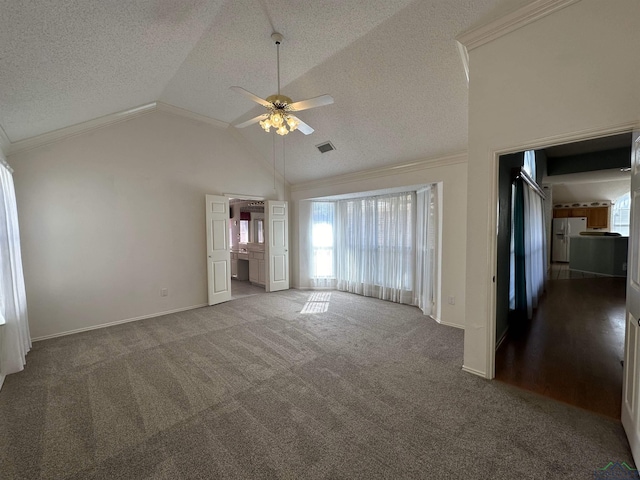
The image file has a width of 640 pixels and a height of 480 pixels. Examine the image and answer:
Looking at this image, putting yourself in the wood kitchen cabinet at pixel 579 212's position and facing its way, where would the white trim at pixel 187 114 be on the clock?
The white trim is roughly at 1 o'clock from the wood kitchen cabinet.

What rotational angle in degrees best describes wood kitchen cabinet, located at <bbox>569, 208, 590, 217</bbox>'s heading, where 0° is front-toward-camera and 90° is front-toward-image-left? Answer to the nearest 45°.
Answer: approximately 0°

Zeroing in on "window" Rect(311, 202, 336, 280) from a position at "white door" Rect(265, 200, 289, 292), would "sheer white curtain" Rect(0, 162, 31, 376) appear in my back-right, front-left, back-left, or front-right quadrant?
back-right

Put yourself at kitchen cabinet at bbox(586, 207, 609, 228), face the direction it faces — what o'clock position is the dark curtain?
The dark curtain is roughly at 12 o'clock from the kitchen cabinet.

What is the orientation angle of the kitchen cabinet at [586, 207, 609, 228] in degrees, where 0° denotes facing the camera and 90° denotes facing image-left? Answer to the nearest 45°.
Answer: approximately 0°

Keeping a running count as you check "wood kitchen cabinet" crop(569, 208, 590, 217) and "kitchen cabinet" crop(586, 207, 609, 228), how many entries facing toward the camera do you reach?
2

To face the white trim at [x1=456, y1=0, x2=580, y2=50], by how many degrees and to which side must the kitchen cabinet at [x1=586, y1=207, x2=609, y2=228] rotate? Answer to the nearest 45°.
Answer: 0° — it already faces it

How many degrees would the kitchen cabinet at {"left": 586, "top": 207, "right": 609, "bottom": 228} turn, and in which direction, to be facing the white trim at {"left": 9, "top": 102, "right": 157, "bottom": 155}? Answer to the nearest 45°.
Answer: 0° — it already faces it
